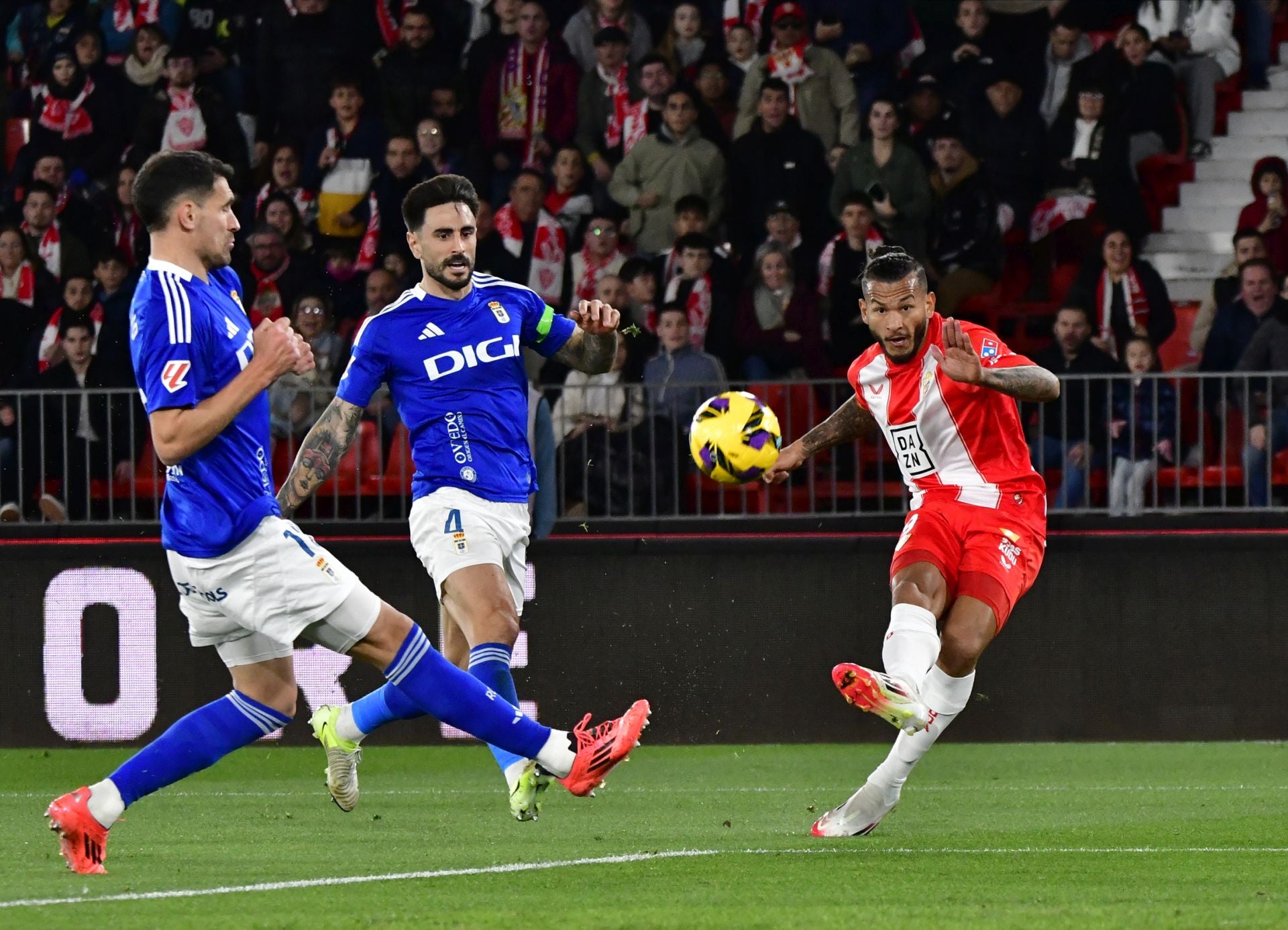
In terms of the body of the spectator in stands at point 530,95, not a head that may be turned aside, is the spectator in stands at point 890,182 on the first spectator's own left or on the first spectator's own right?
on the first spectator's own left

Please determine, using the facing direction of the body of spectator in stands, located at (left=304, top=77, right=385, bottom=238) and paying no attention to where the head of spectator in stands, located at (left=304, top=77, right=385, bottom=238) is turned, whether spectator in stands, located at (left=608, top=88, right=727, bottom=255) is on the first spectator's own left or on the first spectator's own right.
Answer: on the first spectator's own left

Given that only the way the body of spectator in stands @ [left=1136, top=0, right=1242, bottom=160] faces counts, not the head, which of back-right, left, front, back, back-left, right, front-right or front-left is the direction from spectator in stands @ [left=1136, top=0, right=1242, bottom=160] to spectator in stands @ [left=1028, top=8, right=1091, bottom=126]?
front-right
